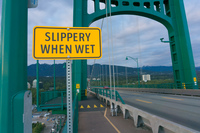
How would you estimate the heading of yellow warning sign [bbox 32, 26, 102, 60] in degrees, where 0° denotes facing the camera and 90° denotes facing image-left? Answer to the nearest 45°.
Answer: approximately 0°
